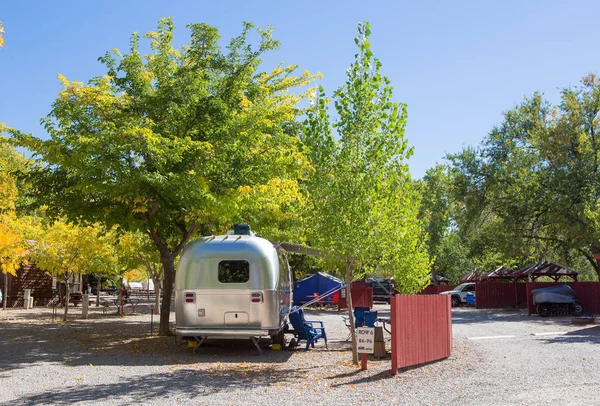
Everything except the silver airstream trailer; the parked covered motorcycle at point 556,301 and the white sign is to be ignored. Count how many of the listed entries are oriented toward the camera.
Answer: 1

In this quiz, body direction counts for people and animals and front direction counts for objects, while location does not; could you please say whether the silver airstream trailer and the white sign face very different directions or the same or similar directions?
very different directions

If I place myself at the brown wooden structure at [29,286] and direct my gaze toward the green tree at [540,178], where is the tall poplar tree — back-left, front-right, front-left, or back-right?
front-right

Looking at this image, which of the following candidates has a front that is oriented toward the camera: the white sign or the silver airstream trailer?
the white sign

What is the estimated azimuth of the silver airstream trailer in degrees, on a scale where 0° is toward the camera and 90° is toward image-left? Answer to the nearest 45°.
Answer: approximately 180°

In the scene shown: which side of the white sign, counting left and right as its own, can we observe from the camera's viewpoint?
front

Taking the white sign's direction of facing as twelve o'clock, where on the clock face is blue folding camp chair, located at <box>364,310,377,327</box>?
The blue folding camp chair is roughly at 6 o'clock from the white sign.

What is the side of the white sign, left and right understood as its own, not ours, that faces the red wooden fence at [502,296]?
back

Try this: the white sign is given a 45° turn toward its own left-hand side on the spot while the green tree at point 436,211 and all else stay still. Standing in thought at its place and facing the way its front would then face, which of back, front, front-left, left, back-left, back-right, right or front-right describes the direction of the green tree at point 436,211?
back-left

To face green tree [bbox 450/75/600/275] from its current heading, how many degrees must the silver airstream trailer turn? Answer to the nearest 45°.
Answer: approximately 45° to its right
